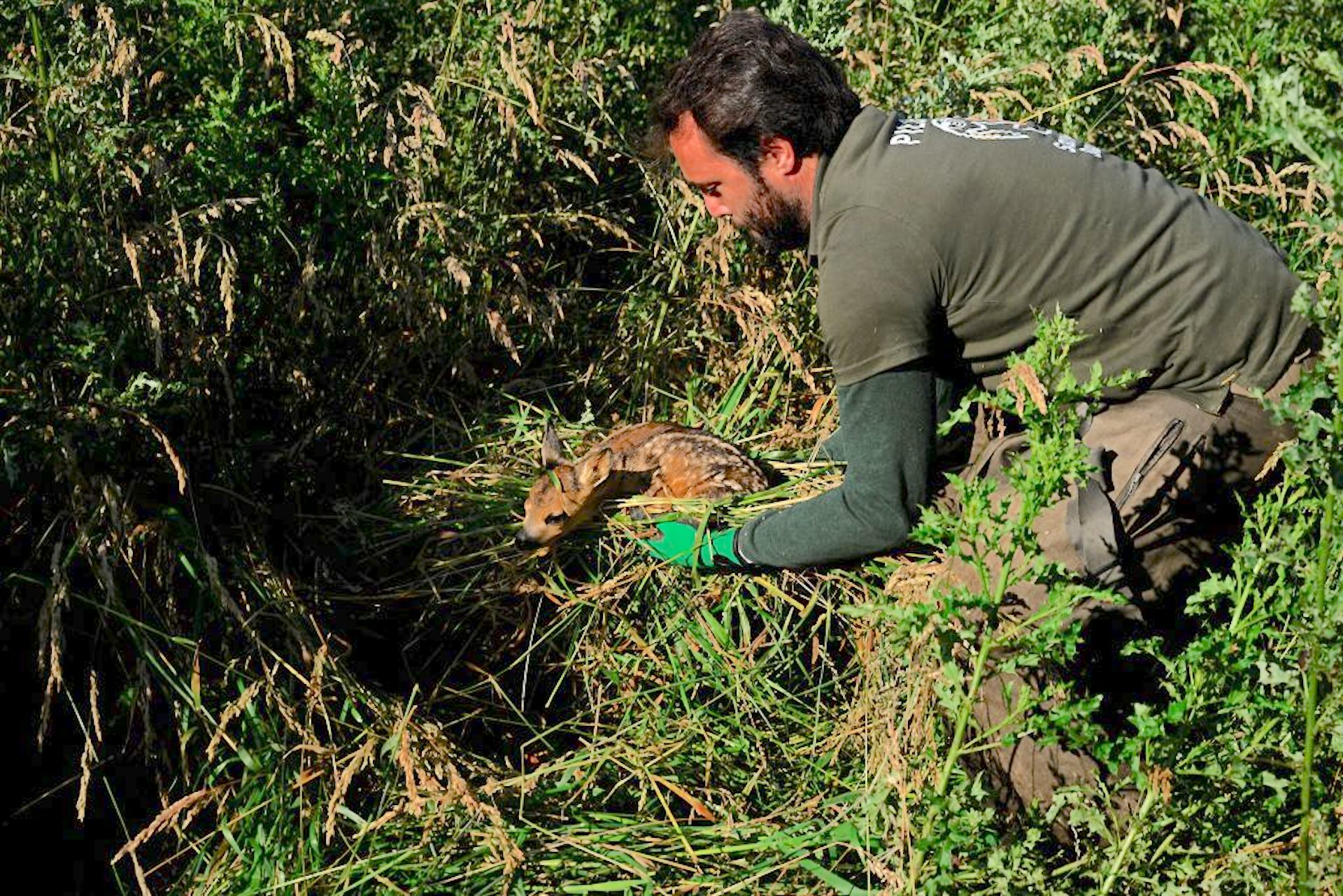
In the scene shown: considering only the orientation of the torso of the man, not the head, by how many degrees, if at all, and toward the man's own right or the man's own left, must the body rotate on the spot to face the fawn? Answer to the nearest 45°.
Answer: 0° — they already face it

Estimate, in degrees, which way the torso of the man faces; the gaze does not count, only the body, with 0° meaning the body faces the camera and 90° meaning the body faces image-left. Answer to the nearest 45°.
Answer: approximately 90°

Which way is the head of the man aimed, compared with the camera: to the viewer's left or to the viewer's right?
to the viewer's left
